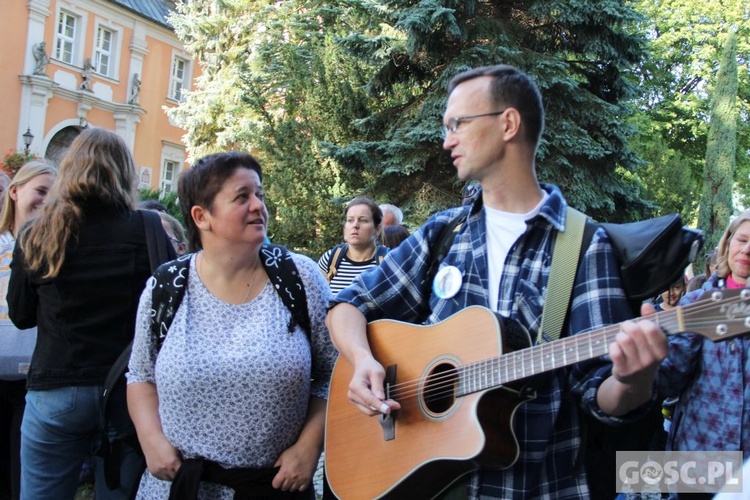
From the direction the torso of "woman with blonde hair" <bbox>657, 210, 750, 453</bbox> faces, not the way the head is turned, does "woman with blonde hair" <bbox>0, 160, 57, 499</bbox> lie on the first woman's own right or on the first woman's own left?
on the first woman's own right

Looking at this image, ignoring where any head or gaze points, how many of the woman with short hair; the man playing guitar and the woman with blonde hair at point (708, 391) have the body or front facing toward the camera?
3

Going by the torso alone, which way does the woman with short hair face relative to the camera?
toward the camera

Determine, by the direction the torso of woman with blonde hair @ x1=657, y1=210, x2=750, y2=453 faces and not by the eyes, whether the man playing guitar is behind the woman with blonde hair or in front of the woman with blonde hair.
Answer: in front

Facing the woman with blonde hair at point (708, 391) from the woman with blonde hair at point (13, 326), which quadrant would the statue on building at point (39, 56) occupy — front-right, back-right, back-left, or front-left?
back-left

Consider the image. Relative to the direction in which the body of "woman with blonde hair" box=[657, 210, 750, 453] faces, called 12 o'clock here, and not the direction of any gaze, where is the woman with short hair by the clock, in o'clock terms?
The woman with short hair is roughly at 2 o'clock from the woman with blonde hair.

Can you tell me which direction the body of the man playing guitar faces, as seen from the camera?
toward the camera

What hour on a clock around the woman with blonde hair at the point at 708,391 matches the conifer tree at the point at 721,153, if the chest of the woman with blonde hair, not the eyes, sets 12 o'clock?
The conifer tree is roughly at 6 o'clock from the woman with blonde hair.

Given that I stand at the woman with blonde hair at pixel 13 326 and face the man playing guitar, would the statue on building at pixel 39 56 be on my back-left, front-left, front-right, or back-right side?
back-left

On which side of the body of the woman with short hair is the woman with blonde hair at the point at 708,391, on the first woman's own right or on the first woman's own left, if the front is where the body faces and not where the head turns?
on the first woman's own left

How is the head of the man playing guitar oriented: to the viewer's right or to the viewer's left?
to the viewer's left

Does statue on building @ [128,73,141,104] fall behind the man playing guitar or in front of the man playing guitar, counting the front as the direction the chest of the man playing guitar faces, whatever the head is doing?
behind

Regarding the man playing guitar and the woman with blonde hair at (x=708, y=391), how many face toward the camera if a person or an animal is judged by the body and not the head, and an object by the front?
2

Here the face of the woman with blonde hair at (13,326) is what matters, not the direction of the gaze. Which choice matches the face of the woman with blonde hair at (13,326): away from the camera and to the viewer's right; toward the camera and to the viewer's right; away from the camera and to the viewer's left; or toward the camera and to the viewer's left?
toward the camera and to the viewer's right
